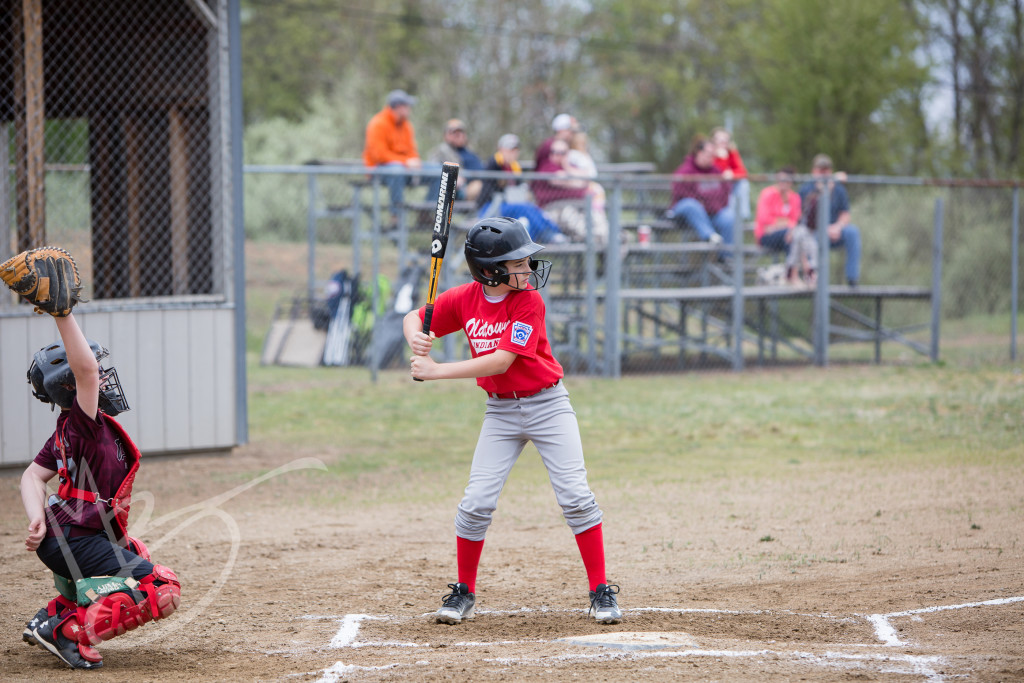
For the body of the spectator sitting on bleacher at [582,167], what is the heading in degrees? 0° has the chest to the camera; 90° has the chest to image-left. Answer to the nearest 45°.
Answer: approximately 315°

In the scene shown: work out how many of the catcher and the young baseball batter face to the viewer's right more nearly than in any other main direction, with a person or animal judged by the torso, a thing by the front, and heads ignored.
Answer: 1

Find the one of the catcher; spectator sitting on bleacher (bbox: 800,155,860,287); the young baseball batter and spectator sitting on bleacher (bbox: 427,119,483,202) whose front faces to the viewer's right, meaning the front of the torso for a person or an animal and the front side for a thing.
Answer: the catcher

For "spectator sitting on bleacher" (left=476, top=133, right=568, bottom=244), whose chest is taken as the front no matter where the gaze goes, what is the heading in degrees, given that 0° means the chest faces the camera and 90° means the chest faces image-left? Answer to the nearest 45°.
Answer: approximately 315°

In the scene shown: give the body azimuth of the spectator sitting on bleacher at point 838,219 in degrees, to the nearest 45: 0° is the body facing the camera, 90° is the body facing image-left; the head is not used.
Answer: approximately 0°

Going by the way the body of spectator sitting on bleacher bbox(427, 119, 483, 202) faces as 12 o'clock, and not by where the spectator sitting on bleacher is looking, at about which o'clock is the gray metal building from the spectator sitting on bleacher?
The gray metal building is roughly at 1 o'clock from the spectator sitting on bleacher.

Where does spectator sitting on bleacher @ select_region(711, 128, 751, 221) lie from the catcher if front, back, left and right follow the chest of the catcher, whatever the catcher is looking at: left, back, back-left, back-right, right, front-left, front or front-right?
front-left

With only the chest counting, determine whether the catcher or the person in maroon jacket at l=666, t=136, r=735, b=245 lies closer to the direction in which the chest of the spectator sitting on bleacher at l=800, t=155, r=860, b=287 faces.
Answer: the catcher

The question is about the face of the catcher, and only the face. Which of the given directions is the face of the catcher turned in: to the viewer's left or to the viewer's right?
to the viewer's right

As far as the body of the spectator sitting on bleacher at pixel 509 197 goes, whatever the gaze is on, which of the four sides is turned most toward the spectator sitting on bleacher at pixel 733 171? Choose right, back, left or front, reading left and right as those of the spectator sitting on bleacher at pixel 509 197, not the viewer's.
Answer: left

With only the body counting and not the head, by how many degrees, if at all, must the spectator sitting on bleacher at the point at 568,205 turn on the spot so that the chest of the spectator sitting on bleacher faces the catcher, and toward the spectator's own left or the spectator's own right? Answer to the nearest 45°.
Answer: approximately 45° to the spectator's own right

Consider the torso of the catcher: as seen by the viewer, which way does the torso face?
to the viewer's right
